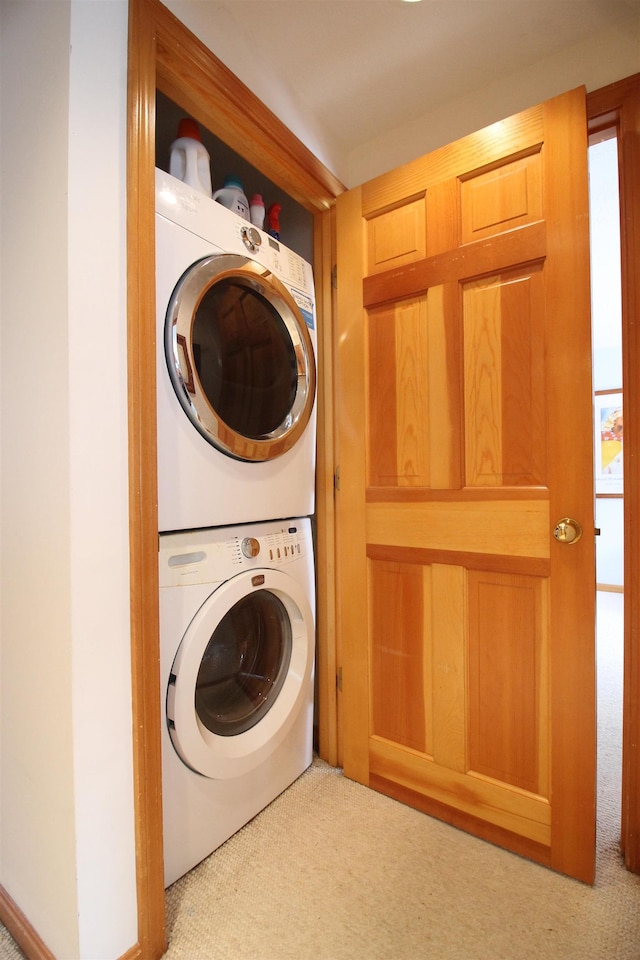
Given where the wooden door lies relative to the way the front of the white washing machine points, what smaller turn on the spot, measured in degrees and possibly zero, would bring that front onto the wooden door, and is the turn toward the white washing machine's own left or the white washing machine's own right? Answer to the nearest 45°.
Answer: approximately 45° to the white washing machine's own left
